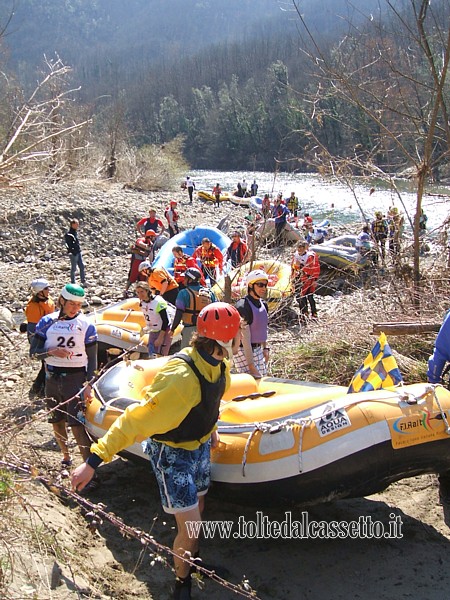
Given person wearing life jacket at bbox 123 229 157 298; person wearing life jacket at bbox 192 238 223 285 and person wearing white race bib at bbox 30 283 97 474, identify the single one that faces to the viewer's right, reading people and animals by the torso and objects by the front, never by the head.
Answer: person wearing life jacket at bbox 123 229 157 298

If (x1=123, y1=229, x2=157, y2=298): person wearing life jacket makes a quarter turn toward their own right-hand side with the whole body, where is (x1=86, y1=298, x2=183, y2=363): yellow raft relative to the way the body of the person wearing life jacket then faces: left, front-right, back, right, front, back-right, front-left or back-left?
front

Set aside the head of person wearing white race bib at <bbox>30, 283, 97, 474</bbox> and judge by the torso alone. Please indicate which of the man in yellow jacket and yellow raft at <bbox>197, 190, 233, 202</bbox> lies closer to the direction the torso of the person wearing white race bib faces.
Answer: the man in yellow jacket

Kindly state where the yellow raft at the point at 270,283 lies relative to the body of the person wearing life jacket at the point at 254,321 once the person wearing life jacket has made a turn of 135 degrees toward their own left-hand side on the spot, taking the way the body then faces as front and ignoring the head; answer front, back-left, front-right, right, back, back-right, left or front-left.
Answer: front

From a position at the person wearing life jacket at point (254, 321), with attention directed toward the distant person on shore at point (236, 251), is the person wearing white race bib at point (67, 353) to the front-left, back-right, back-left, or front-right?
back-left

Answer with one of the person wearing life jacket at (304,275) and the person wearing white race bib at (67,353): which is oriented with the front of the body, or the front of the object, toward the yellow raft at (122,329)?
the person wearing life jacket at (304,275)

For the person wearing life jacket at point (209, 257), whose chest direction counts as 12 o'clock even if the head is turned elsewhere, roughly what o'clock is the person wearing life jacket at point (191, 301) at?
the person wearing life jacket at point (191, 301) is roughly at 12 o'clock from the person wearing life jacket at point (209, 257).

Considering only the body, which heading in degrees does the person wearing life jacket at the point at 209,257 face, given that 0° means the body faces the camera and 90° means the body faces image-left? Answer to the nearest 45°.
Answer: approximately 0°

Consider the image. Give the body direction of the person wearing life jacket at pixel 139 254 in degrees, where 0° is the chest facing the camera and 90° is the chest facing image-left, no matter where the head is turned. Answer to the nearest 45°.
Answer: approximately 270°
